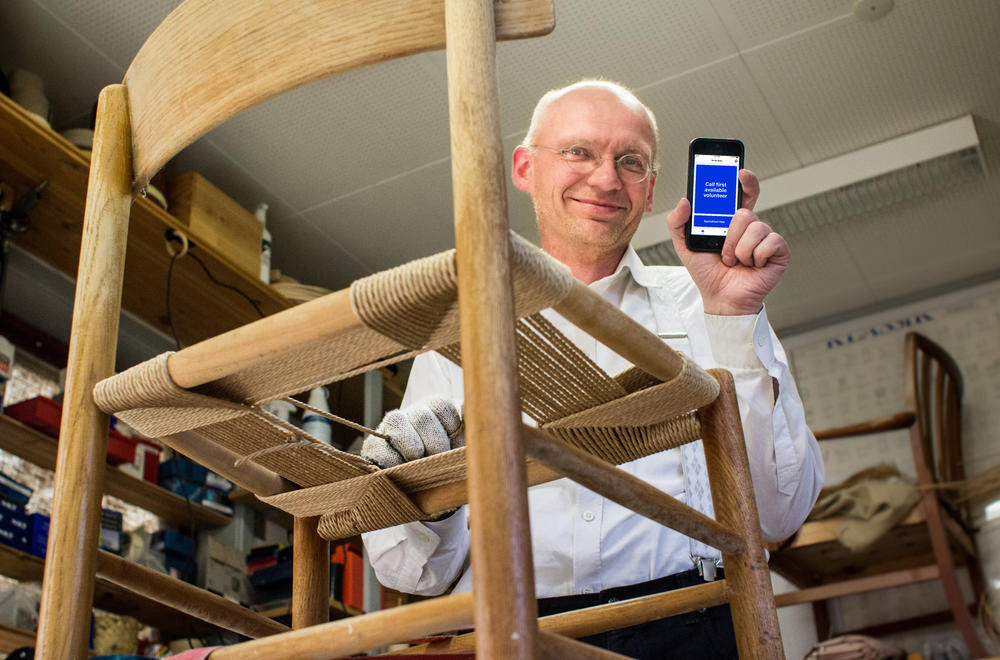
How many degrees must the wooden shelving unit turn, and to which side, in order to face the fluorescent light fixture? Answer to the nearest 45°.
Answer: approximately 45° to its left

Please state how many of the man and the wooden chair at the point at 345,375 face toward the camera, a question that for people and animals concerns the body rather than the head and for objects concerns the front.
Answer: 1

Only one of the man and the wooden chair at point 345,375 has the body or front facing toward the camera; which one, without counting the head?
the man

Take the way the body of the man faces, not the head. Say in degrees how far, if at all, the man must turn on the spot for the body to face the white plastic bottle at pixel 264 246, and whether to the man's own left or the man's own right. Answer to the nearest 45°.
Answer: approximately 135° to the man's own right

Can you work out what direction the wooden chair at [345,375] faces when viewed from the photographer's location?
facing away from the viewer and to the right of the viewer

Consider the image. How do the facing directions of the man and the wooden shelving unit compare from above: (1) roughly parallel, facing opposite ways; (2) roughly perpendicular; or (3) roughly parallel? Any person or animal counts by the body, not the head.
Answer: roughly perpendicular

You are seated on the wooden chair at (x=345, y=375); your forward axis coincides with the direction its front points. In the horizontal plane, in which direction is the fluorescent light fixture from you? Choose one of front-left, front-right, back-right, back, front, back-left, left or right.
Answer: front

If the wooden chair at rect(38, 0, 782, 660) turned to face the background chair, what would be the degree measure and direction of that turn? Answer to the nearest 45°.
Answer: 0° — it already faces it

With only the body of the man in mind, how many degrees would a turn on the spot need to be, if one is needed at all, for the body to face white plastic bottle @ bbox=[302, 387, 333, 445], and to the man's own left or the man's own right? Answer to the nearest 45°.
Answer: approximately 135° to the man's own right

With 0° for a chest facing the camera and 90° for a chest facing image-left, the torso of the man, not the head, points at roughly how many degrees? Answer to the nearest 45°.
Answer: approximately 0°
